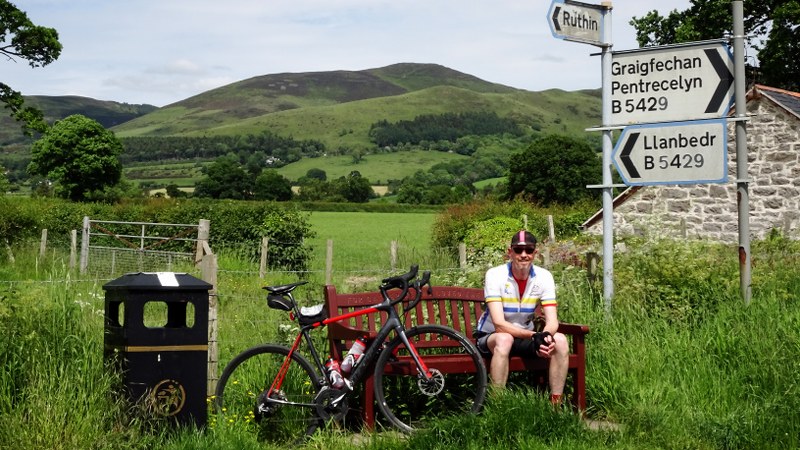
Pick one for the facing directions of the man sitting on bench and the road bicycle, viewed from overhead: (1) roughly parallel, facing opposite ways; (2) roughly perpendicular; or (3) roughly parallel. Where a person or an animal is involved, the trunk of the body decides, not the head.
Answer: roughly perpendicular

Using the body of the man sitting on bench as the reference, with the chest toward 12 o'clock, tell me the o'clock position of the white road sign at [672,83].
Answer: The white road sign is roughly at 7 o'clock from the man sitting on bench.

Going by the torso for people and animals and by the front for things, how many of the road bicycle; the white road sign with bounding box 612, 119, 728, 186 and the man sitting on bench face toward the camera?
2

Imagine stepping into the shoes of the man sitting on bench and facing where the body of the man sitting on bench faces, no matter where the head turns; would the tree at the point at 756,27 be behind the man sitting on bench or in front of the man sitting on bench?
behind

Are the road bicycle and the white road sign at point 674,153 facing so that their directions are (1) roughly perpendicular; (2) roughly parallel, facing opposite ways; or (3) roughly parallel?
roughly perpendicular

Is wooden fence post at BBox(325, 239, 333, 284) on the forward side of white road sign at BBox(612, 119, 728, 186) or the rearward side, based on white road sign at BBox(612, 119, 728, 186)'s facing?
on the rearward side

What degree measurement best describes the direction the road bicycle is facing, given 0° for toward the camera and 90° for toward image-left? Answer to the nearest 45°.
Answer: approximately 270°
